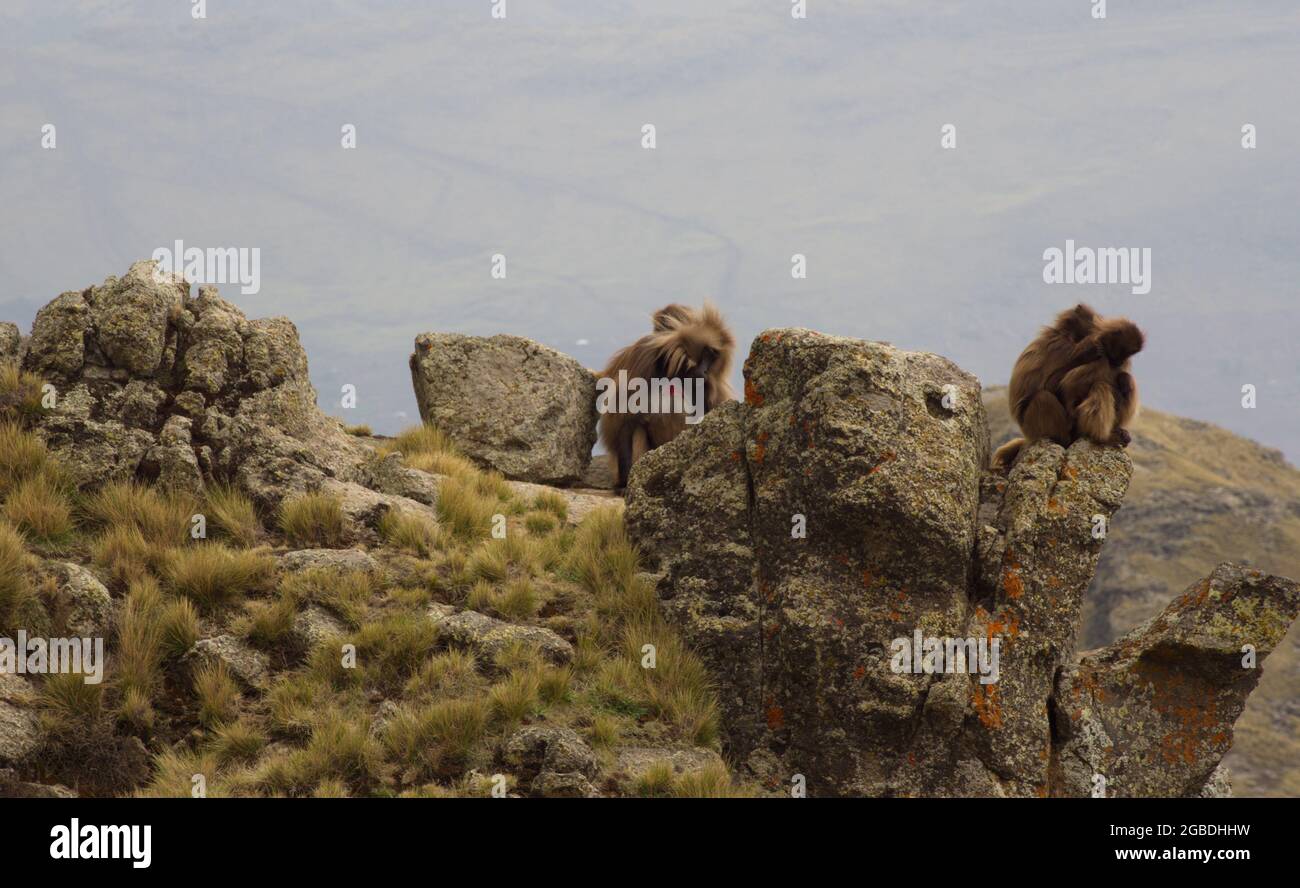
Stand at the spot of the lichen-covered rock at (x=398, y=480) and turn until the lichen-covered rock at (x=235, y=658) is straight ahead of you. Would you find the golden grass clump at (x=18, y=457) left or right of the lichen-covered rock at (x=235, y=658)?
right

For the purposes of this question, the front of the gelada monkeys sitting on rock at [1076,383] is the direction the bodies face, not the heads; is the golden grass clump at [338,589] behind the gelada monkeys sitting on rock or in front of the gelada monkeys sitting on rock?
behind

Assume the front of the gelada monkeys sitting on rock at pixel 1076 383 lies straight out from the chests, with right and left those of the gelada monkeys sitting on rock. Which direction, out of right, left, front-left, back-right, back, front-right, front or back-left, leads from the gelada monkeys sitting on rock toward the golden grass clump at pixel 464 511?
back

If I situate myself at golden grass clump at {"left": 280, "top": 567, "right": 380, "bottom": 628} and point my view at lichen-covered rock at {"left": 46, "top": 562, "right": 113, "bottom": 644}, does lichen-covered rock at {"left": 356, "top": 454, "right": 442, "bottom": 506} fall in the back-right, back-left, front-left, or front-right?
back-right

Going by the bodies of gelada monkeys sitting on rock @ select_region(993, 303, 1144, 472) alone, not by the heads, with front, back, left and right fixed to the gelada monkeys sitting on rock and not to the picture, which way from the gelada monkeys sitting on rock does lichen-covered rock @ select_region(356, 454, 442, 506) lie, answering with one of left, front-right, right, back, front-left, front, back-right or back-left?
back

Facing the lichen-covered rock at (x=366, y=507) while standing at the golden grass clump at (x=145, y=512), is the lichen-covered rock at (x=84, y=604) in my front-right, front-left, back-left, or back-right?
back-right

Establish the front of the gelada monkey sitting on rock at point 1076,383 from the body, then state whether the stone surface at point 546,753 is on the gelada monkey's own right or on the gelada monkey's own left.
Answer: on the gelada monkey's own right

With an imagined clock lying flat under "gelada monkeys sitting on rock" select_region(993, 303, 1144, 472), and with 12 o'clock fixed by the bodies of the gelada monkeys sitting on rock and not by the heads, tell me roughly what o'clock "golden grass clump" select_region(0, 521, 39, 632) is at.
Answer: The golden grass clump is roughly at 5 o'clock from the gelada monkeys sitting on rock.

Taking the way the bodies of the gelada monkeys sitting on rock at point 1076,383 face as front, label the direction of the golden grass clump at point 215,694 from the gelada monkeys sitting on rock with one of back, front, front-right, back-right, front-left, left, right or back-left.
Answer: back-right

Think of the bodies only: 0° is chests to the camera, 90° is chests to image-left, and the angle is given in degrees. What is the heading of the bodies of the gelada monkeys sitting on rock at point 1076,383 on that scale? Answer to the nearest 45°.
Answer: approximately 270°

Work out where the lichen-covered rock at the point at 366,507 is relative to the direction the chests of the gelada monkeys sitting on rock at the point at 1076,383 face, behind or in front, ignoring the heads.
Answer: behind
